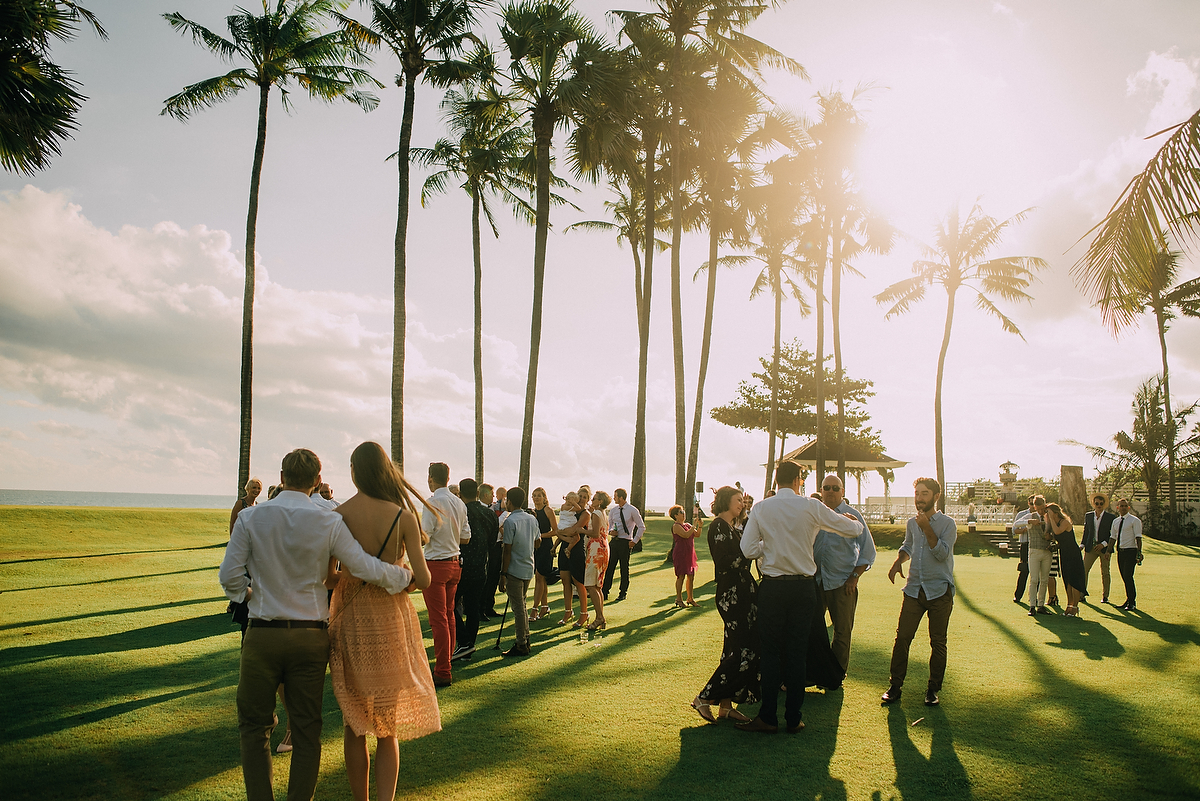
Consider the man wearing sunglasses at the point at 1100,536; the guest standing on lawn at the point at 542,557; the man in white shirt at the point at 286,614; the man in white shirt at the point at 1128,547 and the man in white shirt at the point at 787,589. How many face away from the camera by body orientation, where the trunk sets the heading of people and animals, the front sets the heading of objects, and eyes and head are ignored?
2

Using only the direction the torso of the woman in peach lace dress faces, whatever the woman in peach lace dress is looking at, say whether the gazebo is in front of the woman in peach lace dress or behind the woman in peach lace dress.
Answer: in front

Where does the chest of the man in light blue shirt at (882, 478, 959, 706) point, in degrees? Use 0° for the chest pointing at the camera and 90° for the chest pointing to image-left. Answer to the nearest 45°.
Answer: approximately 45°

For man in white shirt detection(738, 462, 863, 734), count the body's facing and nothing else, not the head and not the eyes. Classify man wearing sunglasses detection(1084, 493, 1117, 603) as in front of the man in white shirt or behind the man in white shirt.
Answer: in front

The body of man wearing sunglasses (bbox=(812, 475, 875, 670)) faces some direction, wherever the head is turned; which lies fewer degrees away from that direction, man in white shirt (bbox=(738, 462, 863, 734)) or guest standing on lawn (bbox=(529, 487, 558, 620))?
the man in white shirt

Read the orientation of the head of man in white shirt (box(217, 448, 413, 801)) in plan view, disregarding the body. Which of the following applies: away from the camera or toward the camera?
away from the camera

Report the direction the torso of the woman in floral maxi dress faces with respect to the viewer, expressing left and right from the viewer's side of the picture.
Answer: facing to the right of the viewer

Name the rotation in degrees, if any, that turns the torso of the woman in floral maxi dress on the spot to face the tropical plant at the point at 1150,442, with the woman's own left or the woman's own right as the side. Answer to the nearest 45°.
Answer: approximately 45° to the woman's own left

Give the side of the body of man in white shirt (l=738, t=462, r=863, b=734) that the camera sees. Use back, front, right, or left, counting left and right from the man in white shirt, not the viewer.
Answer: back

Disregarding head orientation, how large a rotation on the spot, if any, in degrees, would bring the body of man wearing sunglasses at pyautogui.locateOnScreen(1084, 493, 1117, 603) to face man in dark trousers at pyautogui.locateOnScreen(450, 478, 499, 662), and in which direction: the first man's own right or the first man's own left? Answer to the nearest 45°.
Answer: approximately 45° to the first man's own right

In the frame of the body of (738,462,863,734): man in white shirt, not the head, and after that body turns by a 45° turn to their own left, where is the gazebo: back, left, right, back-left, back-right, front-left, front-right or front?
front-right

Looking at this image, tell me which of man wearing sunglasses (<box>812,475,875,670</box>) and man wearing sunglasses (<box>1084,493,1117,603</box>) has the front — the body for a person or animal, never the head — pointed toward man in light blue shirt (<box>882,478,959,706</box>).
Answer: man wearing sunglasses (<box>1084,493,1117,603</box>)

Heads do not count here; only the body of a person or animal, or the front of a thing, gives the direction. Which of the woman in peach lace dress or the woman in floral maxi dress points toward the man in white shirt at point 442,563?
the woman in peach lace dress

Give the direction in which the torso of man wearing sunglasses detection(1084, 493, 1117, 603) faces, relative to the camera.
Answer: toward the camera

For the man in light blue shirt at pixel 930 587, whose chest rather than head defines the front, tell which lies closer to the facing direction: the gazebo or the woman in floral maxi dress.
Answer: the woman in floral maxi dress
